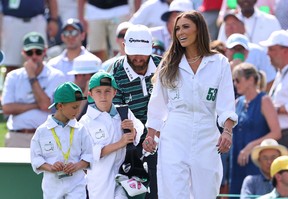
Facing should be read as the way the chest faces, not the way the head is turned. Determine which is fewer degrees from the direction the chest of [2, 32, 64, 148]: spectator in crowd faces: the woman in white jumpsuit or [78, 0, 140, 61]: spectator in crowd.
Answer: the woman in white jumpsuit

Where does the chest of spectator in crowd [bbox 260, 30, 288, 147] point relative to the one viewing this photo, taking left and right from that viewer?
facing to the left of the viewer
